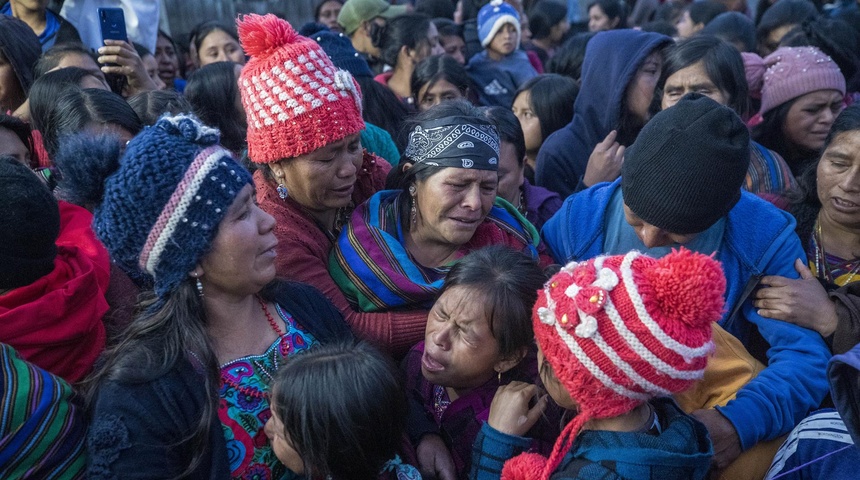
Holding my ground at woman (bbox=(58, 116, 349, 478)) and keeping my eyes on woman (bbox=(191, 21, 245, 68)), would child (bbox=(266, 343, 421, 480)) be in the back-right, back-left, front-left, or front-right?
back-right

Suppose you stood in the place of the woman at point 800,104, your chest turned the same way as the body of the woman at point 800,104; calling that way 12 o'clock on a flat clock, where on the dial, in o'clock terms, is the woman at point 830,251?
the woman at point 830,251 is roughly at 1 o'clock from the woman at point 800,104.

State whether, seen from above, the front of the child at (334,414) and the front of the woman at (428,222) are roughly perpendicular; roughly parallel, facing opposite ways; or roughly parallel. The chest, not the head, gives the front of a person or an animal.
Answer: roughly parallel, facing opposite ways

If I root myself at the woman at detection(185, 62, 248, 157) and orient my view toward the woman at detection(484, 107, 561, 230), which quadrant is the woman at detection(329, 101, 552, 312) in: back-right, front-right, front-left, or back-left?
front-right

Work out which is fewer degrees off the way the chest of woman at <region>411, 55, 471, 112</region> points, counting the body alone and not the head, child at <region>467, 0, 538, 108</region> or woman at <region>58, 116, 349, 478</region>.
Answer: the woman

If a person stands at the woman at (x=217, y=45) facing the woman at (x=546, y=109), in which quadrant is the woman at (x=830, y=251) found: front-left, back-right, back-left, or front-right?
front-right

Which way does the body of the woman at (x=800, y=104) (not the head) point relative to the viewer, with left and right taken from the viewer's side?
facing the viewer and to the right of the viewer

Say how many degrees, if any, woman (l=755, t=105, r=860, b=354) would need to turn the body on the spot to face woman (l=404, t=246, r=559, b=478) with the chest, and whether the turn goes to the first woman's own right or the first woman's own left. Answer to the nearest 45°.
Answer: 0° — they already face them

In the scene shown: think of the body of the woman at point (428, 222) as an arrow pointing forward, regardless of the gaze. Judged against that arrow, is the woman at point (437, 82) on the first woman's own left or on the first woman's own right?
on the first woman's own left

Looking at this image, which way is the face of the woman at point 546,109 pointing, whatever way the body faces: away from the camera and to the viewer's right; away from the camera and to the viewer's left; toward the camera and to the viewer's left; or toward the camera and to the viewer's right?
toward the camera and to the viewer's left

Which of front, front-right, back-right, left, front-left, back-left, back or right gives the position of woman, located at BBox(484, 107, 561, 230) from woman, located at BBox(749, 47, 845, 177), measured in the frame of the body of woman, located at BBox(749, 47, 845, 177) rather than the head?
right

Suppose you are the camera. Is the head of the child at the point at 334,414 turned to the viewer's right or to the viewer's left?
to the viewer's left

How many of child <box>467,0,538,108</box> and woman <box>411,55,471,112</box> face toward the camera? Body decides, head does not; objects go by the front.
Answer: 2

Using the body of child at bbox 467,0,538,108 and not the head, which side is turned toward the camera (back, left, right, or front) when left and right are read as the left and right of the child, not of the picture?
front

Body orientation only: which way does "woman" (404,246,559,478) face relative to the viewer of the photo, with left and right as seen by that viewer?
facing the viewer and to the left of the viewer

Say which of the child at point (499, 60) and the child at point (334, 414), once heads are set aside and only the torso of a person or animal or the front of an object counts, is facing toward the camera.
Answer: the child at point (499, 60)

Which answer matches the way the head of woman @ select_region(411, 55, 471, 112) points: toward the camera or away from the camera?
toward the camera

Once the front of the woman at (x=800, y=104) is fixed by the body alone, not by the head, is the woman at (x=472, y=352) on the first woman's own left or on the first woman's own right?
on the first woman's own right

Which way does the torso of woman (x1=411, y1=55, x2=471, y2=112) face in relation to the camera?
toward the camera

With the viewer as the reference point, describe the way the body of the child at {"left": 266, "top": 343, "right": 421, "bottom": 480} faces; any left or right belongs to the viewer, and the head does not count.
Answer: facing away from the viewer and to the left of the viewer

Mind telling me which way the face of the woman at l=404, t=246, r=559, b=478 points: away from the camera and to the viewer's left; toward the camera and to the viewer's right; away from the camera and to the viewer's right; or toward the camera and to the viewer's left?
toward the camera and to the viewer's left

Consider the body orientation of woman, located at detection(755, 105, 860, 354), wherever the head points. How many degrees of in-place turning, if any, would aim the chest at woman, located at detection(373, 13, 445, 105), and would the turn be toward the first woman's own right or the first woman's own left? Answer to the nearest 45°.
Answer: approximately 90° to the first woman's own right
